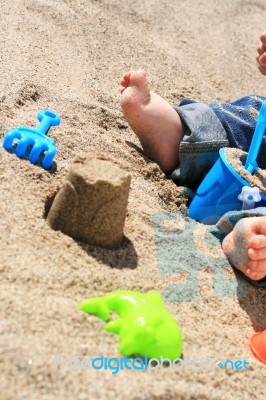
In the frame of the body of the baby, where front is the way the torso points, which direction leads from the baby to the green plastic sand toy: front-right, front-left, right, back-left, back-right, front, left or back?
front-left

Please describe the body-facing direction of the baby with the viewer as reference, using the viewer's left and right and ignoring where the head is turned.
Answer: facing the viewer and to the left of the viewer
